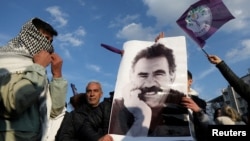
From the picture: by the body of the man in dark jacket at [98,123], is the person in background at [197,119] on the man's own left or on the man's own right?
on the man's own left

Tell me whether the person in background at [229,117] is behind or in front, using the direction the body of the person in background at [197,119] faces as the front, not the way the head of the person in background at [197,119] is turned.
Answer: behind

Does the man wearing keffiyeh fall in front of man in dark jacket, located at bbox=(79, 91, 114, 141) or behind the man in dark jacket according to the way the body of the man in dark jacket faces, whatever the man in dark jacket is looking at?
in front

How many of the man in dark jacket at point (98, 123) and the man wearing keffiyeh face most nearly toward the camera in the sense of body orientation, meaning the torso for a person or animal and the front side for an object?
1

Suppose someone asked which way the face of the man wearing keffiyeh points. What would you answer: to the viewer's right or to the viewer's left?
to the viewer's right

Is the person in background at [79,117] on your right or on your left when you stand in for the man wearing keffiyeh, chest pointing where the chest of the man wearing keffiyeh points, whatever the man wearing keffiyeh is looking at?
on your left

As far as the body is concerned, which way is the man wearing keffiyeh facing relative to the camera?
to the viewer's right

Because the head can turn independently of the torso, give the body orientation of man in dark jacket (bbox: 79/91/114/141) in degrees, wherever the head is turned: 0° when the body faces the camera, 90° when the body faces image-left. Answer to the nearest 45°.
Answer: approximately 0°

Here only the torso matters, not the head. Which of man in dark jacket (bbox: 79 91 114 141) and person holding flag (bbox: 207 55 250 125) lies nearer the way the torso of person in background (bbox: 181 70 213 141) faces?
the man in dark jacket

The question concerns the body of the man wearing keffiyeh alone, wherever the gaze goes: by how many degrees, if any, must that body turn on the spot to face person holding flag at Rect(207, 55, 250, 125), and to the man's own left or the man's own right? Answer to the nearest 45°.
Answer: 0° — they already face them
